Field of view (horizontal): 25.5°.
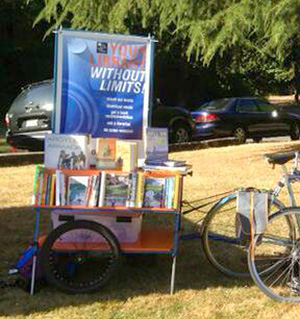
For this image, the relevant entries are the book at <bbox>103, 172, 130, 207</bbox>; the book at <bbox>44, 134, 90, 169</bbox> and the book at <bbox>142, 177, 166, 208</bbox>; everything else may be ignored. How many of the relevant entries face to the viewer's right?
0

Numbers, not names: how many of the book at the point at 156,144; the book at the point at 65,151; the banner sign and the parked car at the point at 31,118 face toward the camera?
3

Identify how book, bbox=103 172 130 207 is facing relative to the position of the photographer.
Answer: facing the viewer

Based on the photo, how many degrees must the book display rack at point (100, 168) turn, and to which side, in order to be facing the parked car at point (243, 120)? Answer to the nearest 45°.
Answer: approximately 180°

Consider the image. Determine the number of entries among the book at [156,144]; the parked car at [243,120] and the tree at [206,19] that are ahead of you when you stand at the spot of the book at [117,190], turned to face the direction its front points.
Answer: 0

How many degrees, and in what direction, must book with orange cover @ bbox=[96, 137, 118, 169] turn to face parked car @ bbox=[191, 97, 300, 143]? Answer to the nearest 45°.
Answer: approximately 180°

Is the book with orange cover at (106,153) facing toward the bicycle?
no

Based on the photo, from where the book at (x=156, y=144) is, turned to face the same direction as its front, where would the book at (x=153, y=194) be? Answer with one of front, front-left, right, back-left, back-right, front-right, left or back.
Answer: front

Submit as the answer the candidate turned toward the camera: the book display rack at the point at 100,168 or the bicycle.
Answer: the book display rack

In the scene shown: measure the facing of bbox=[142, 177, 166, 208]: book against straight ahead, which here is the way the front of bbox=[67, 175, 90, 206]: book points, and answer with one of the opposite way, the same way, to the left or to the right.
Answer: the same way

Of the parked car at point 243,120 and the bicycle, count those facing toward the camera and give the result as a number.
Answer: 0

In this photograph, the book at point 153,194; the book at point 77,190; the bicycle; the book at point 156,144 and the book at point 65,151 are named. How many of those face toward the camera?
4

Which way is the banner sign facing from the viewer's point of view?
toward the camera

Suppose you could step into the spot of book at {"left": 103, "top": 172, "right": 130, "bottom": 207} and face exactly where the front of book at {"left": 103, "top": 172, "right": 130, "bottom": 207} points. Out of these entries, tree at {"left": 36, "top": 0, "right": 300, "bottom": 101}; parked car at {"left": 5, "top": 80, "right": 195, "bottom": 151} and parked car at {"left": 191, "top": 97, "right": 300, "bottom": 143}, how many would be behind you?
3

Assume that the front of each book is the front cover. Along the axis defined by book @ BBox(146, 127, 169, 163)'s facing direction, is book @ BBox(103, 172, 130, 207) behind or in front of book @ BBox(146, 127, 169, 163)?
in front

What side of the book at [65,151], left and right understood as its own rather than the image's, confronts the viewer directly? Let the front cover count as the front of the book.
front

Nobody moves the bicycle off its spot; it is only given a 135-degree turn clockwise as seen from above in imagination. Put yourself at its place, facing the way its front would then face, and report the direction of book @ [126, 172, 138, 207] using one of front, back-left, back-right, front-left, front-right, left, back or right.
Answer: front
